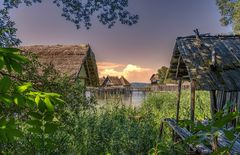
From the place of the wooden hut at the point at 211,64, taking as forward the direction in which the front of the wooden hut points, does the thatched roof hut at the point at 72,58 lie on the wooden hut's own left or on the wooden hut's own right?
on the wooden hut's own right

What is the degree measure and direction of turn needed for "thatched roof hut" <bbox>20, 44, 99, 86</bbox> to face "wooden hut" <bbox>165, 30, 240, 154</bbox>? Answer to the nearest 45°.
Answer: approximately 45° to its right

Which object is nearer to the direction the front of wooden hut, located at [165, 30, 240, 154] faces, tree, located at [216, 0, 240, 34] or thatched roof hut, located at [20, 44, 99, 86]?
the thatched roof hut

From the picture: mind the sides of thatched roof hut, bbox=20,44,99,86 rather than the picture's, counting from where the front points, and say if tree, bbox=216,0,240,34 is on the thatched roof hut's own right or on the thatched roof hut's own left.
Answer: on the thatched roof hut's own left

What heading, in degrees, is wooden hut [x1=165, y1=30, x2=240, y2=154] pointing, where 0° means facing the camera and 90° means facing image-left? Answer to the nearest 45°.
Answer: approximately 45°

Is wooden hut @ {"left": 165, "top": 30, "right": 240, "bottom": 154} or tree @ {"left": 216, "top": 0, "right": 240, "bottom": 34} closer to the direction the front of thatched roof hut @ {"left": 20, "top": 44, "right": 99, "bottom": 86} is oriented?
the wooden hut

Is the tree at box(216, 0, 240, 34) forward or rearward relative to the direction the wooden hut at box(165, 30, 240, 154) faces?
rearward

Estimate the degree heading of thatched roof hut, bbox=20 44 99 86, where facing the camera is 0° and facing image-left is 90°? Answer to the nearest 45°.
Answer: approximately 315°
